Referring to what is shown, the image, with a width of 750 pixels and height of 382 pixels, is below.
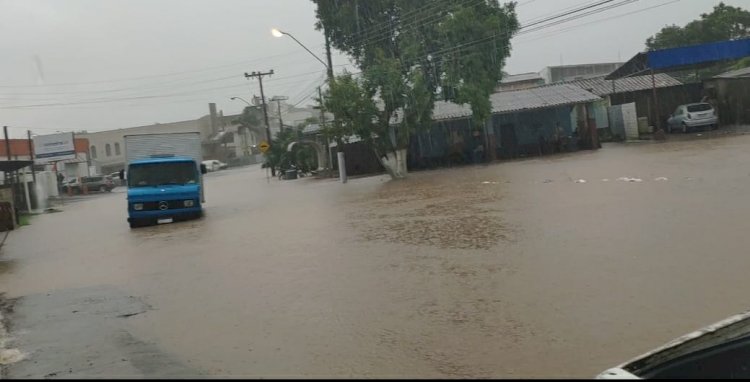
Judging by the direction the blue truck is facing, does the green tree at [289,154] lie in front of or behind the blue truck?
behind

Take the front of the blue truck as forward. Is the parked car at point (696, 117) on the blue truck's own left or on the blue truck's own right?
on the blue truck's own left

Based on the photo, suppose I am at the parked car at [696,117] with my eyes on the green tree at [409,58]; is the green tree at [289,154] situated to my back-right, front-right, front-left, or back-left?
front-right

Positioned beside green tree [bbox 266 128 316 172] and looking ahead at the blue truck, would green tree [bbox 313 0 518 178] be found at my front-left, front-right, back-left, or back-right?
front-left

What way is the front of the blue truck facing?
toward the camera

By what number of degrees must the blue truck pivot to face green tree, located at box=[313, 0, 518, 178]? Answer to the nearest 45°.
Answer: approximately 135° to its left

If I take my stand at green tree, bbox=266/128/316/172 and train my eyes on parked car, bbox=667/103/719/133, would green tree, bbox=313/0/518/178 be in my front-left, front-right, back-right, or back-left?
front-right

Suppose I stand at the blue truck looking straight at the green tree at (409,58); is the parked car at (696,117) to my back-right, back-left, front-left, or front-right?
front-right

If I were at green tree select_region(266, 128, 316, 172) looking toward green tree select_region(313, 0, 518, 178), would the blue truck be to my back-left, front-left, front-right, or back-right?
front-right
